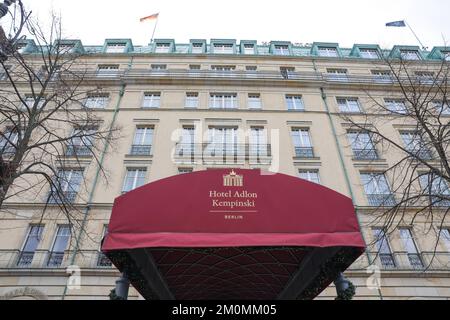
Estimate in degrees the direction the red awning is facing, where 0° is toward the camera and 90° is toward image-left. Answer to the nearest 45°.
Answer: approximately 0°
